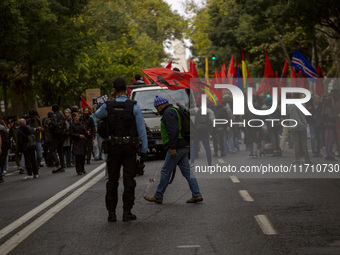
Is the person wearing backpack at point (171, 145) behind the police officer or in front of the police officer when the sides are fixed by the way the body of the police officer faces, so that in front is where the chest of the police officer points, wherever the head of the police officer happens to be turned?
in front

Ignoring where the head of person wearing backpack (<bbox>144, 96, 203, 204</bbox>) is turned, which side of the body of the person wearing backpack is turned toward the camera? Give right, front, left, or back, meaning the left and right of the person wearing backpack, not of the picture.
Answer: left

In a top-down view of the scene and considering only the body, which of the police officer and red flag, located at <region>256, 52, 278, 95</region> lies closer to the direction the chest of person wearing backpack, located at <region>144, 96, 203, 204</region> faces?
the police officer

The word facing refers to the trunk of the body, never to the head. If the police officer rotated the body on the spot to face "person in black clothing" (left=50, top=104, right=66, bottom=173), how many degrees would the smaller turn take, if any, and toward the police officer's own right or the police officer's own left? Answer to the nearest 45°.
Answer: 0° — they already face them

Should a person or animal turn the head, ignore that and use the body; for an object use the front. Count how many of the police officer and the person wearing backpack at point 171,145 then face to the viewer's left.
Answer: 1

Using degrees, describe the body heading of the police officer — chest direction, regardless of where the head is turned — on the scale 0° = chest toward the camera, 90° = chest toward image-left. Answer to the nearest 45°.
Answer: approximately 180°

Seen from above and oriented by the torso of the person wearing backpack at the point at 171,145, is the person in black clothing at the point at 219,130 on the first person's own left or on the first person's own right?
on the first person's own right

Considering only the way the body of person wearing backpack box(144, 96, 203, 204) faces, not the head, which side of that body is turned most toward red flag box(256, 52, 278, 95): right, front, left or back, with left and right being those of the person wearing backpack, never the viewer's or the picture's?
right

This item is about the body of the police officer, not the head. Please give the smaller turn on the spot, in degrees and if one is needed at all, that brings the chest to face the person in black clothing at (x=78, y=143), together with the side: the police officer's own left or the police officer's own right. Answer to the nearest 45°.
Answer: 0° — they already face them

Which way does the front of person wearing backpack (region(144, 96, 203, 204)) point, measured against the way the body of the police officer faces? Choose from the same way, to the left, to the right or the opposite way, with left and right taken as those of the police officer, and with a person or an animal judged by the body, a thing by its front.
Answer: to the left

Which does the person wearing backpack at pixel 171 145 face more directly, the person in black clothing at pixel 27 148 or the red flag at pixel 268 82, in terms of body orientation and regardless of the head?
the person in black clothing
